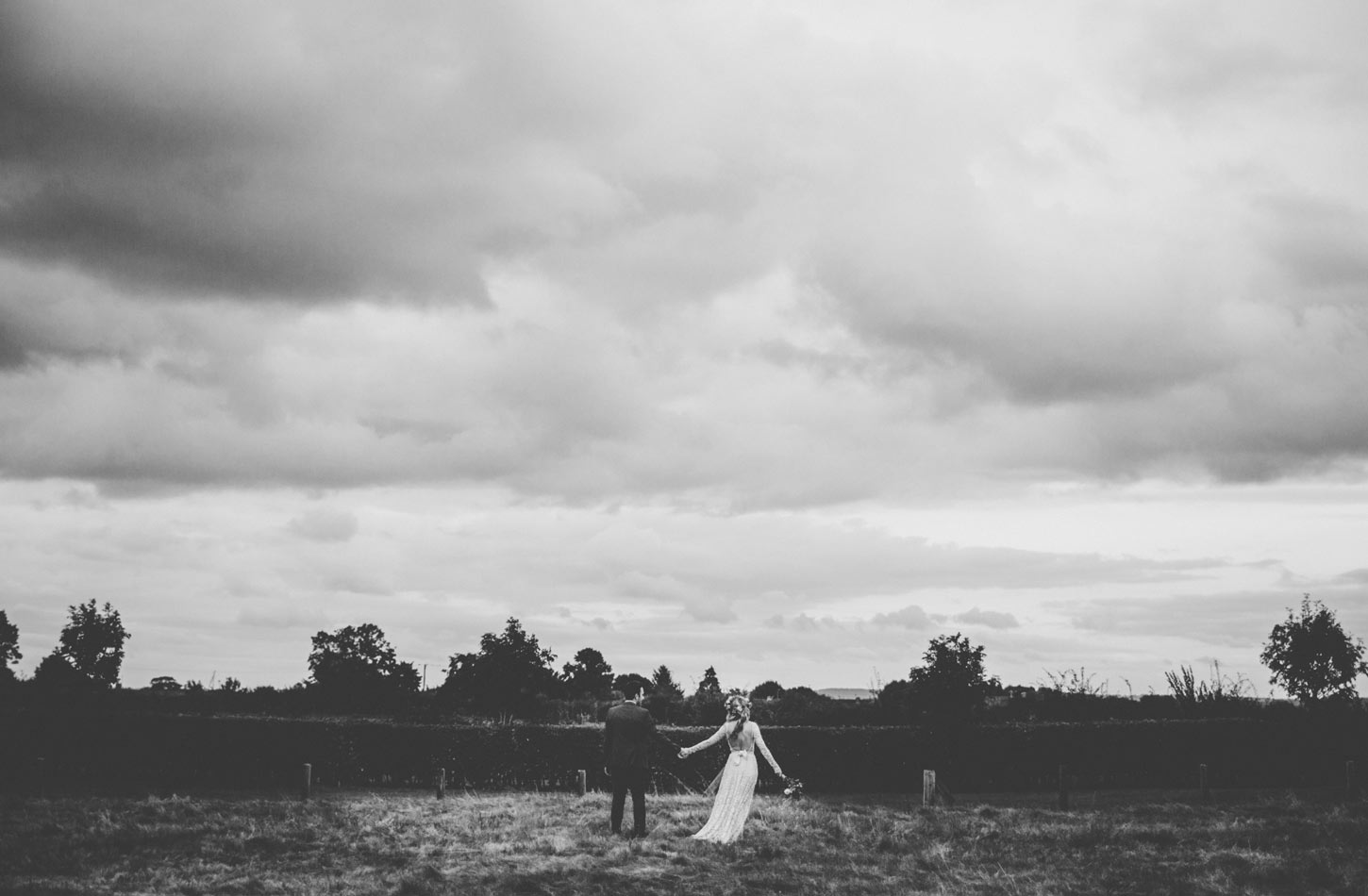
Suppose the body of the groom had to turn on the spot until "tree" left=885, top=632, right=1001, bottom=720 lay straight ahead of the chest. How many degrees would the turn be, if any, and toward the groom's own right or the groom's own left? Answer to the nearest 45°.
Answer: approximately 45° to the groom's own right

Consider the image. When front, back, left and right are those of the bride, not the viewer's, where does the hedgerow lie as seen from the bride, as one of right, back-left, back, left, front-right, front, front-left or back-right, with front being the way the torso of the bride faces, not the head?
front

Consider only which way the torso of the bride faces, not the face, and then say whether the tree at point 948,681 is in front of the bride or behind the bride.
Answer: in front

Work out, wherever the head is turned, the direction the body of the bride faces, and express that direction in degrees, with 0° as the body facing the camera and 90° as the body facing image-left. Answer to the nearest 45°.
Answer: approximately 180°

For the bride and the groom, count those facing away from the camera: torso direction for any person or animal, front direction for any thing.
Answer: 2

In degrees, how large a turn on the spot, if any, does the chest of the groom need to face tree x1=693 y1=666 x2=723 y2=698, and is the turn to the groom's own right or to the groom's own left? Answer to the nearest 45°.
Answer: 0° — they already face it

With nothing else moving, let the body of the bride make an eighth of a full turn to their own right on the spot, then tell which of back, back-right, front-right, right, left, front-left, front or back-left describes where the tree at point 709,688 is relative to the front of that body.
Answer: front-left

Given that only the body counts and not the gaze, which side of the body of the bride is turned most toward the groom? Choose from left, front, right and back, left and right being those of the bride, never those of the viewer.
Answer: left

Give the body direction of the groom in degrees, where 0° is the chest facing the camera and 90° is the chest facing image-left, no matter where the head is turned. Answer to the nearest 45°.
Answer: approximately 180°

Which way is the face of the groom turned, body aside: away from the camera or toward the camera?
away from the camera
